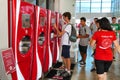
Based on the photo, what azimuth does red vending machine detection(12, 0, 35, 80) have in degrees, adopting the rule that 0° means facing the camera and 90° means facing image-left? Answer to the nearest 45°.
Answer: approximately 315°

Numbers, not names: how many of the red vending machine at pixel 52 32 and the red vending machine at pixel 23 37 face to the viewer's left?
0

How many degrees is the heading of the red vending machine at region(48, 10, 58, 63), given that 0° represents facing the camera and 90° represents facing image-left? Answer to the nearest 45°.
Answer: approximately 315°

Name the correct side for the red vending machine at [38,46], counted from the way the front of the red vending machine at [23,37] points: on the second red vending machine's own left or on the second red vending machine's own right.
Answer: on the second red vending machine's own left

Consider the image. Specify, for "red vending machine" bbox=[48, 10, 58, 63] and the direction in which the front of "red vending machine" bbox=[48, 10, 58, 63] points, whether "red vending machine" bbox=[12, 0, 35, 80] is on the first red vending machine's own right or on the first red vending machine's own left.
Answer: on the first red vending machine's own right

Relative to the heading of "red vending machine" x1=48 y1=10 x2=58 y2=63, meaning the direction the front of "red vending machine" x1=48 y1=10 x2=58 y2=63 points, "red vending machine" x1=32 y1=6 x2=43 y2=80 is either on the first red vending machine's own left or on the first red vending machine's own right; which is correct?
on the first red vending machine's own right
